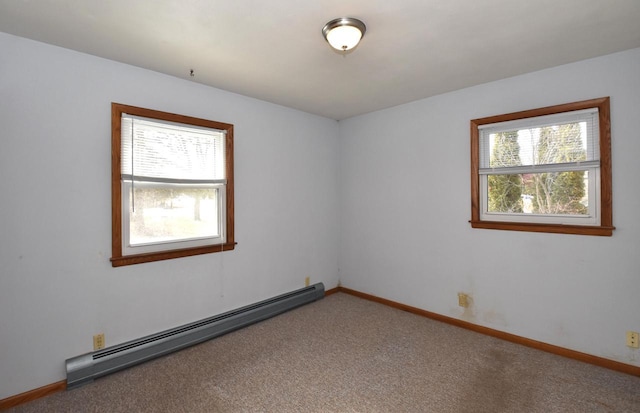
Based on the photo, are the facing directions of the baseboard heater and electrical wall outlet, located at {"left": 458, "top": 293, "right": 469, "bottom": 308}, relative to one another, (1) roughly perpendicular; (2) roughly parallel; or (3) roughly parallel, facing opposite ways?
roughly perpendicular

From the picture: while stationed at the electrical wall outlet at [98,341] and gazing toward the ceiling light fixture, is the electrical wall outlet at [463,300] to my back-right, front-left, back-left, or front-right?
front-left

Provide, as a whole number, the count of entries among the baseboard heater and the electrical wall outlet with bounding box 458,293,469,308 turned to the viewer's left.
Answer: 0

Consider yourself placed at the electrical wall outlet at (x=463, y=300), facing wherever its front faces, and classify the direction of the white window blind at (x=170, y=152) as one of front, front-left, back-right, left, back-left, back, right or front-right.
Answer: front-right

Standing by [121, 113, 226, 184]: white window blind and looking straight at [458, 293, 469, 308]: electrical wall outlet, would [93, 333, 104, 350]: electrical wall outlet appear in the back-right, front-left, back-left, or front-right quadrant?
back-right

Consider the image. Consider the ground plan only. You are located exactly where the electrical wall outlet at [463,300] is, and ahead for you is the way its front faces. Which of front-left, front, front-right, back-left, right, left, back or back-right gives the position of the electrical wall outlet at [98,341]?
front-right

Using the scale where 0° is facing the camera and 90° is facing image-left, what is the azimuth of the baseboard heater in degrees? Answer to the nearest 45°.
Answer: approximately 315°

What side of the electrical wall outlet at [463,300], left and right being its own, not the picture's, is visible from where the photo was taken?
front

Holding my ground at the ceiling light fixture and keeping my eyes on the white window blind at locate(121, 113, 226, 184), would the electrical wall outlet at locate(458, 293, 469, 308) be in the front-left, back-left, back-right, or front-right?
back-right

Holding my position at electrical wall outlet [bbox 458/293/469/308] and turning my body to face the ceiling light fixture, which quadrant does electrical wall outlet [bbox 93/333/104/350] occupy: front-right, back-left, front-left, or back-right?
front-right

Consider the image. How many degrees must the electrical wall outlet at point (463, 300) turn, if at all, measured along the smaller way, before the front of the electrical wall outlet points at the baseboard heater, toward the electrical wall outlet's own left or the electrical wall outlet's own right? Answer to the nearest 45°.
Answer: approximately 45° to the electrical wall outlet's own right

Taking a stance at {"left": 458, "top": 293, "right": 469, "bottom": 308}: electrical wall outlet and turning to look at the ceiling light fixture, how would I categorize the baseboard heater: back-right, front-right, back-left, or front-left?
front-right
